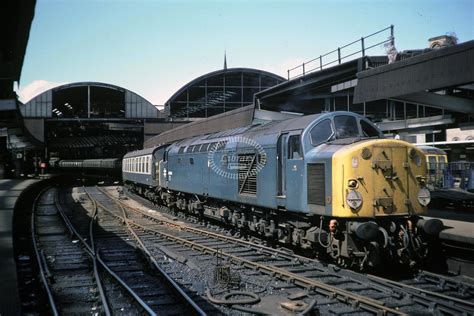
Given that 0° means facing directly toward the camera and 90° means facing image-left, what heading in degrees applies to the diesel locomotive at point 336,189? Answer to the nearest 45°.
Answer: approximately 315°
